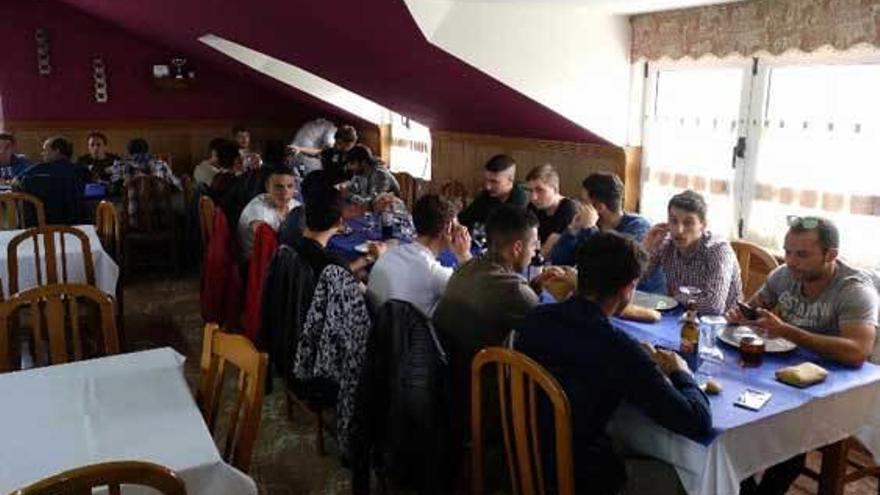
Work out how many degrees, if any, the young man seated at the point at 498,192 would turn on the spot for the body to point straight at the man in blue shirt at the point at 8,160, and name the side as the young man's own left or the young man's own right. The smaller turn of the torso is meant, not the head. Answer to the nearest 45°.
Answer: approximately 45° to the young man's own right

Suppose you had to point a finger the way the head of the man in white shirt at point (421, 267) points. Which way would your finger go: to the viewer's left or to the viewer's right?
to the viewer's right

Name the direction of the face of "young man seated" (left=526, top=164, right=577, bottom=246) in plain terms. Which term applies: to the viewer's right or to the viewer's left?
to the viewer's left

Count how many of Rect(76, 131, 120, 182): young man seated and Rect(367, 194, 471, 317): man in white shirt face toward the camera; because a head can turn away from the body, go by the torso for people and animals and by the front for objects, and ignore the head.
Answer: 1

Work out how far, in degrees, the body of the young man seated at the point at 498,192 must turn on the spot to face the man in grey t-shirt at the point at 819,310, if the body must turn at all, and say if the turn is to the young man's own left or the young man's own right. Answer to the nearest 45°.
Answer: approximately 90° to the young man's own left

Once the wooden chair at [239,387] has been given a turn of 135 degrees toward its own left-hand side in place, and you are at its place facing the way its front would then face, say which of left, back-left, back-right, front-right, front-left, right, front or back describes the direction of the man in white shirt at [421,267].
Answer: front-left
